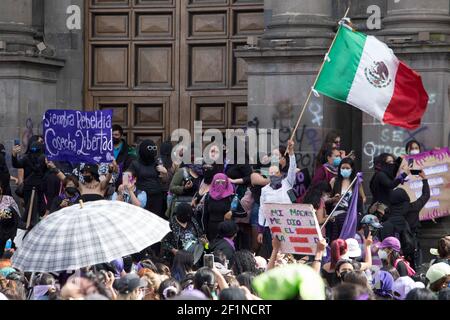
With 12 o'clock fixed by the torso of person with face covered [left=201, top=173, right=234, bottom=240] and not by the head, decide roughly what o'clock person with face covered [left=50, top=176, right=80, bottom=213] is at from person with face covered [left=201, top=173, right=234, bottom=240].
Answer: person with face covered [left=50, top=176, right=80, bottom=213] is roughly at 3 o'clock from person with face covered [left=201, top=173, right=234, bottom=240].

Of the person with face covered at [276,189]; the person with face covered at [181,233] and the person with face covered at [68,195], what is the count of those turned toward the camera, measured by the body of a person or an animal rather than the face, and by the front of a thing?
3

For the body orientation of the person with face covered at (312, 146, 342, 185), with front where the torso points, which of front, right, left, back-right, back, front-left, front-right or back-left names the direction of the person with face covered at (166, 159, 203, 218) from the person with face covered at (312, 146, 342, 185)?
back-right

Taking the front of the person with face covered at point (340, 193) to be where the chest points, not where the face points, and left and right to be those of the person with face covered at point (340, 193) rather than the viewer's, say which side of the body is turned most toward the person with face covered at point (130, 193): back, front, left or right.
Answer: right

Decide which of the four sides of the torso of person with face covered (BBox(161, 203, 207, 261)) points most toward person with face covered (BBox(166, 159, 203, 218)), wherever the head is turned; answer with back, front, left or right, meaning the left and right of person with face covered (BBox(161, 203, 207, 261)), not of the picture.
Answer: back

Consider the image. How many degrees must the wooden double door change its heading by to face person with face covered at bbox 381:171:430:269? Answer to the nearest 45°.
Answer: approximately 45° to its left

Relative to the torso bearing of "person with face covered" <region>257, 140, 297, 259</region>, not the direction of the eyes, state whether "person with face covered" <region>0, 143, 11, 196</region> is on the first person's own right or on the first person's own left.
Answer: on the first person's own right

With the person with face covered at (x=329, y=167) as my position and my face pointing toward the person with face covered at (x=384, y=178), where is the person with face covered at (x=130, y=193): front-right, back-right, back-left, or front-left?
back-right
